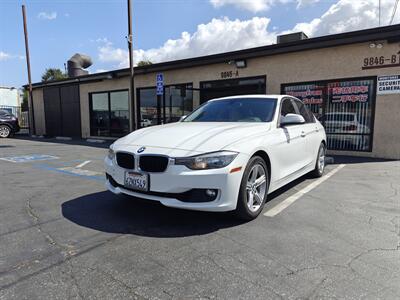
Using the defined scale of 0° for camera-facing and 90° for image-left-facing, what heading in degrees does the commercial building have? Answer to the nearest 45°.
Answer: approximately 45°

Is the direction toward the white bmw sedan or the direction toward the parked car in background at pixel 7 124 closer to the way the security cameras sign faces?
the white bmw sedan

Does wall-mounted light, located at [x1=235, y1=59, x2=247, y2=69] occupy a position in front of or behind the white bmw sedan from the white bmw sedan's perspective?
behind

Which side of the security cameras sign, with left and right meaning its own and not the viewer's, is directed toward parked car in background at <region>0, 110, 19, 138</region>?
right

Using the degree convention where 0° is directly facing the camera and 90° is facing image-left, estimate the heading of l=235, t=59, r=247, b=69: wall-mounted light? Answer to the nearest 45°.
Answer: approximately 45°

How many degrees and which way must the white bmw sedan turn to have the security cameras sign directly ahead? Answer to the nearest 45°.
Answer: approximately 180°

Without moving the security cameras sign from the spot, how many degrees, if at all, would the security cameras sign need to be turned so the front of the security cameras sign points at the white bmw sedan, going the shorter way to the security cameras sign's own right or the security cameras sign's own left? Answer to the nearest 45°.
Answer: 0° — it already faces it

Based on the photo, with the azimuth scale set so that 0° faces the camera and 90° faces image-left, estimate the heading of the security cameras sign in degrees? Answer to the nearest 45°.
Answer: approximately 0°

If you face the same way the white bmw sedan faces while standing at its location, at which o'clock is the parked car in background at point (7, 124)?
The parked car in background is roughly at 3 o'clock from the white bmw sedan.

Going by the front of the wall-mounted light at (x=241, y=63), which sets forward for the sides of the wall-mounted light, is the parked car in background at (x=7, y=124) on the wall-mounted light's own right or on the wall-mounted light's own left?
on the wall-mounted light's own right
